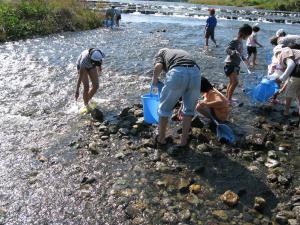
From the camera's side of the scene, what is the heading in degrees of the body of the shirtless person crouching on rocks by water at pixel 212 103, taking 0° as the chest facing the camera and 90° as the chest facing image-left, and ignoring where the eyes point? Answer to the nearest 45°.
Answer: approximately 90°

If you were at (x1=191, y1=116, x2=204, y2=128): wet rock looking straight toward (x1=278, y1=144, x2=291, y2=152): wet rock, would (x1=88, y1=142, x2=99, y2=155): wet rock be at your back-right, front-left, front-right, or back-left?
back-right

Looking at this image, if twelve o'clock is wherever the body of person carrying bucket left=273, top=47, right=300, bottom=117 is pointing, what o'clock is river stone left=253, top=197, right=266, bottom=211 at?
The river stone is roughly at 9 o'clock from the person carrying bucket.

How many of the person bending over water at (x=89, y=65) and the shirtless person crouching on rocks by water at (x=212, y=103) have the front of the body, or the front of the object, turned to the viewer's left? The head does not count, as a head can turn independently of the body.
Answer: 1

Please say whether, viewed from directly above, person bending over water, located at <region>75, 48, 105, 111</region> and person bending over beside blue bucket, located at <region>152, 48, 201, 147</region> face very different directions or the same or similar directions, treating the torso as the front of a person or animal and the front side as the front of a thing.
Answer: very different directions

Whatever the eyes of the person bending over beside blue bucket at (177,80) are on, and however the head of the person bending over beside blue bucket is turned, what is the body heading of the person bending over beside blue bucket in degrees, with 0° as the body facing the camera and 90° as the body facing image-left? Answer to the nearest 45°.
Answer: approximately 135°

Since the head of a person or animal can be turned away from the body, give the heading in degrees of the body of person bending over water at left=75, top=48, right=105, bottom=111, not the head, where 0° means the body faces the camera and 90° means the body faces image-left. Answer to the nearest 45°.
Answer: approximately 315°

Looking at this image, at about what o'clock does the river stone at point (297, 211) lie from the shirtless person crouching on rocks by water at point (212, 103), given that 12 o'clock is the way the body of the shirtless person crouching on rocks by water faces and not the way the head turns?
The river stone is roughly at 8 o'clock from the shirtless person crouching on rocks by water.

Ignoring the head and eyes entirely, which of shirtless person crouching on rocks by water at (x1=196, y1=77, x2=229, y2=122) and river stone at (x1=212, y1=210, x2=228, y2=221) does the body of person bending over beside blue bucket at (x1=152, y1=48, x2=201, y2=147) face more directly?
the shirtless person crouching on rocks by water

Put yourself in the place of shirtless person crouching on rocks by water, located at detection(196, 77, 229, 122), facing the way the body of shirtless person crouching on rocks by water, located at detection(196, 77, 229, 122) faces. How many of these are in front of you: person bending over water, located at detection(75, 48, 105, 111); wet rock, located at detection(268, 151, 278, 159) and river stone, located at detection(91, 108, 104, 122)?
2

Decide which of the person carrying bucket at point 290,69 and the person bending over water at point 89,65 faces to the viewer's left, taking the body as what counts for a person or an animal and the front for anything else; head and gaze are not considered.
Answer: the person carrying bucket

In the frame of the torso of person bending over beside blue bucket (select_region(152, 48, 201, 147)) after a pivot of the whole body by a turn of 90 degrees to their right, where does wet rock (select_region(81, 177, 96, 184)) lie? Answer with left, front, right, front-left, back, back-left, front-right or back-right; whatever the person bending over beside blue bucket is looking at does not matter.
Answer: back

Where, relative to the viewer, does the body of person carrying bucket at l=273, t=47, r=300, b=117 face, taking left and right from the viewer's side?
facing to the left of the viewer

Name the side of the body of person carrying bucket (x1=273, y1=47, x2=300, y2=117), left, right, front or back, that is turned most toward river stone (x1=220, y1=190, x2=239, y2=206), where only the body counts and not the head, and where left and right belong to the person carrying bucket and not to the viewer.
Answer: left
